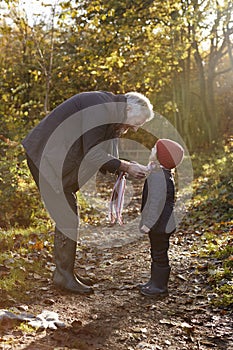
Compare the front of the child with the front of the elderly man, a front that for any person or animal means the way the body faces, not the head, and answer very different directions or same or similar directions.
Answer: very different directions

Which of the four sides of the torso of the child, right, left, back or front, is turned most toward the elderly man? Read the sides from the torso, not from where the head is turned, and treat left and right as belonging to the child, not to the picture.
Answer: front

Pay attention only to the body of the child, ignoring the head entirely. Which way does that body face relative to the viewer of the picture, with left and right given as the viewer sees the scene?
facing to the left of the viewer

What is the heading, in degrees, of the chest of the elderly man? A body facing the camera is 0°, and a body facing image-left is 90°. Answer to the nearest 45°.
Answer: approximately 270°

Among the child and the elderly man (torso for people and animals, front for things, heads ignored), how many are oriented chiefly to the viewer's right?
1

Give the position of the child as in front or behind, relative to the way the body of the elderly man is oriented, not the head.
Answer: in front
